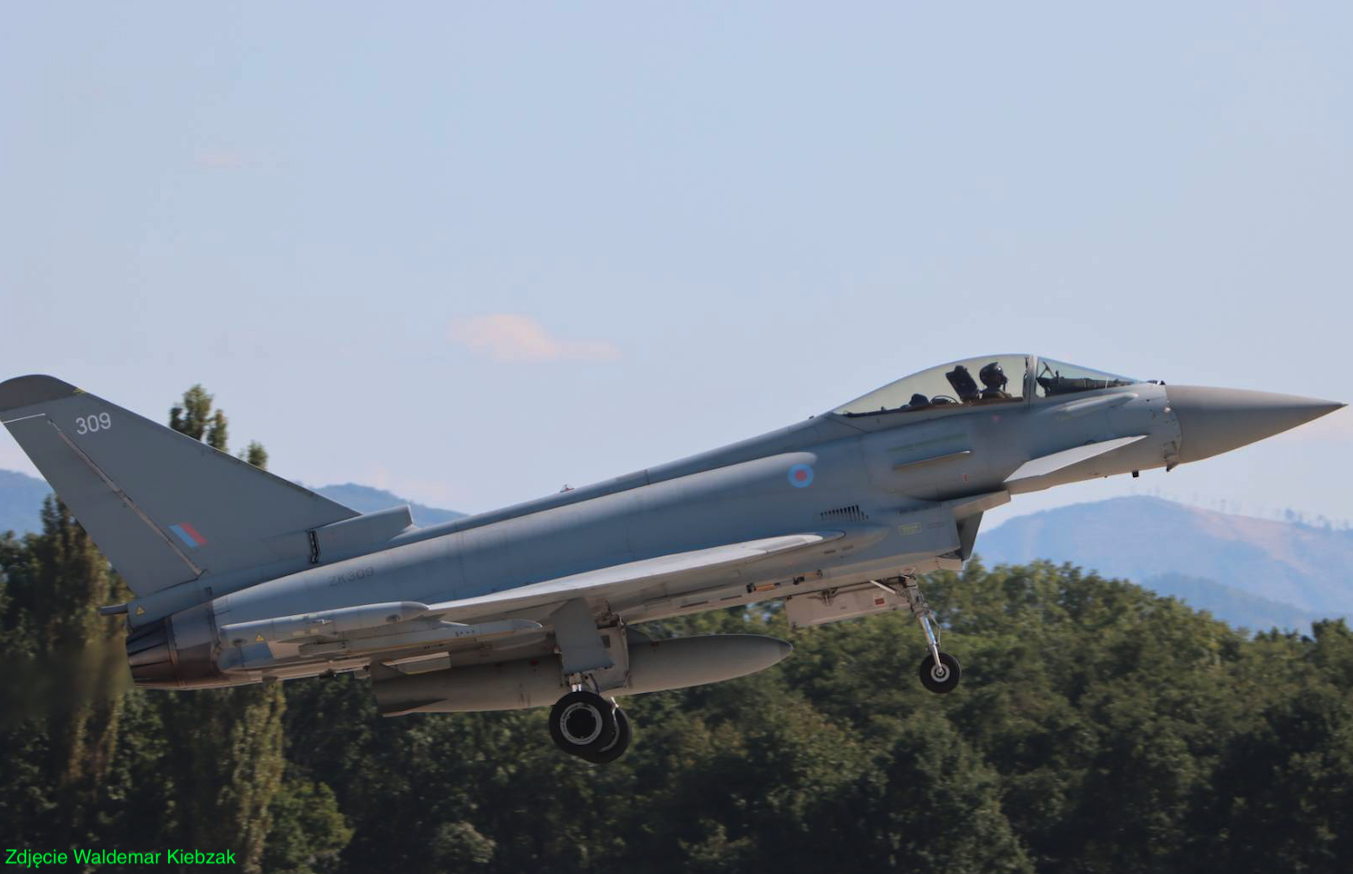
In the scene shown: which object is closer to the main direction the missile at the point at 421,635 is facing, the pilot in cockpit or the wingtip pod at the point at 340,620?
the pilot in cockpit

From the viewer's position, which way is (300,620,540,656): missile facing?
facing to the right of the viewer

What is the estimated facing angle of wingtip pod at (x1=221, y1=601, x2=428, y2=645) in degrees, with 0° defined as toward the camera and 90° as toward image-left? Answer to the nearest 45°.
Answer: approximately 270°

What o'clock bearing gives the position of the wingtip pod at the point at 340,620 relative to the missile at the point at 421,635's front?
the wingtip pod at the point at 340,620 is roughly at 5 o'clock from the missile at the point at 421,635.

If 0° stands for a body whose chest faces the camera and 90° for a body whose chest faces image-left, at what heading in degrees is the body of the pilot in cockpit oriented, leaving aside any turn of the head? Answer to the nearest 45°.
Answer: approximately 270°

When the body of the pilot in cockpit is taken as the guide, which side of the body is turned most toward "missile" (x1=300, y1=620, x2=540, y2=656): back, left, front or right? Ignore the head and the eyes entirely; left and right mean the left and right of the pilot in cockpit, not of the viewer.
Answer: back

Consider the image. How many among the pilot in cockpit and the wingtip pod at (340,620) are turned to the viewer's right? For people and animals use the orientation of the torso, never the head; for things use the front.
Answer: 2

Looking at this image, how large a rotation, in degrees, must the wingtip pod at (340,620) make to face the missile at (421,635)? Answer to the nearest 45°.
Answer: approximately 45° to its left

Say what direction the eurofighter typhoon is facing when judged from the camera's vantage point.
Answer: facing to the right of the viewer
